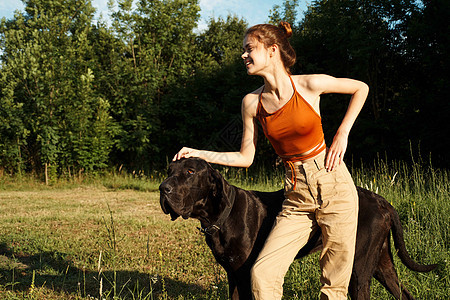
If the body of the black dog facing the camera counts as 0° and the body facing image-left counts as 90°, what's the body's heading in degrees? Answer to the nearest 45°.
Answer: approximately 90°

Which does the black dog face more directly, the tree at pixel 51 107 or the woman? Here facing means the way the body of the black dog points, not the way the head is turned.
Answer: the tree

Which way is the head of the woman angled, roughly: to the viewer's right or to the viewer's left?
to the viewer's left

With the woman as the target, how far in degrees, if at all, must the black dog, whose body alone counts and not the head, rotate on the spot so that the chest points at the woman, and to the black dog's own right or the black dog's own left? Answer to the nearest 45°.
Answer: approximately 135° to the black dog's own left

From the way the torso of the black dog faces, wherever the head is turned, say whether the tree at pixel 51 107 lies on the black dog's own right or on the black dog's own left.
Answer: on the black dog's own right
